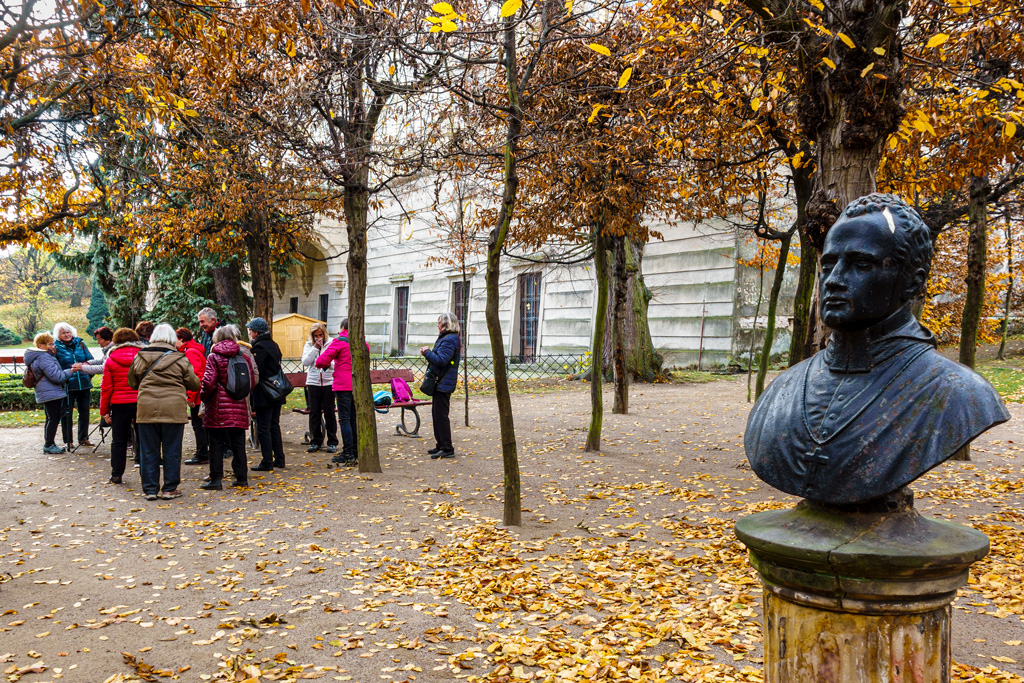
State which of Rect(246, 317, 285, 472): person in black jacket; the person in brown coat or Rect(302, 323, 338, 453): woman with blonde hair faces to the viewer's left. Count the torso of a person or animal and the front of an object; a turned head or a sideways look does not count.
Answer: the person in black jacket

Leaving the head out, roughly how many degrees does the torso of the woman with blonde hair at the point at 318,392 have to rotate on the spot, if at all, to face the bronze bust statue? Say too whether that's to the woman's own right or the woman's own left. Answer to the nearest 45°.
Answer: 0° — they already face it

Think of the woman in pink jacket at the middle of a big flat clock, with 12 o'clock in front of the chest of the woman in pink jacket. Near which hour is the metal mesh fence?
The metal mesh fence is roughly at 4 o'clock from the woman in pink jacket.

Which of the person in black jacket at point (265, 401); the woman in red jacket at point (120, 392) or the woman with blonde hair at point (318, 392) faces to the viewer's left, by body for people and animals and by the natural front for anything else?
the person in black jacket

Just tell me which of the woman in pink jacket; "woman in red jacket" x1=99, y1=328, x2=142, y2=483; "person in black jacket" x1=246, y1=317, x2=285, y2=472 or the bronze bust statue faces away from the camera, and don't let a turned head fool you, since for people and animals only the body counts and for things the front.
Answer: the woman in red jacket

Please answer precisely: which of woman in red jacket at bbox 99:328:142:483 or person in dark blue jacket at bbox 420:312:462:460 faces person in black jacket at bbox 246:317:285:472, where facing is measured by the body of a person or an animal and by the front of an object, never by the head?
person in dark blue jacket at bbox 420:312:462:460

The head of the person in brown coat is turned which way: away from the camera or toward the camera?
away from the camera

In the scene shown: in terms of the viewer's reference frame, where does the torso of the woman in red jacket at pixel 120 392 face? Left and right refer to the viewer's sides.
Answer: facing away from the viewer

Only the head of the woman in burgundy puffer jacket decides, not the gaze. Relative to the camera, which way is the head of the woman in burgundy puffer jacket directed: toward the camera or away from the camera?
away from the camera

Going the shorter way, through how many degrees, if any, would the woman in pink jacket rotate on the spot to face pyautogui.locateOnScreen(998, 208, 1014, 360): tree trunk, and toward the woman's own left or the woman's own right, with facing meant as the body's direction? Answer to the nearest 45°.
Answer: approximately 135° to the woman's own right

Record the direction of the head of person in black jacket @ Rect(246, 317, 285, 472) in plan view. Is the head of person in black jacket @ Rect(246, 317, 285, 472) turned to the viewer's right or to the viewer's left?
to the viewer's left

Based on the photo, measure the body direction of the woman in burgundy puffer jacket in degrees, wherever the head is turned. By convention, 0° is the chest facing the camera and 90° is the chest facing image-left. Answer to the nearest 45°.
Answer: approximately 135°

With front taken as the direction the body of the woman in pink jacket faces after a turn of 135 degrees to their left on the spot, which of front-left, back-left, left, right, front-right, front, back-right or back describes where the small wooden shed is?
back-left

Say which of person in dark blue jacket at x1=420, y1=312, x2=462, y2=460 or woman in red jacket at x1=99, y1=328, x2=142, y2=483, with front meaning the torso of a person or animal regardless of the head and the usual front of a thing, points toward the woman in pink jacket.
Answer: the person in dark blue jacket

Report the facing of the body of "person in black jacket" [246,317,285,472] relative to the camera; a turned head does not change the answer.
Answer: to the viewer's left

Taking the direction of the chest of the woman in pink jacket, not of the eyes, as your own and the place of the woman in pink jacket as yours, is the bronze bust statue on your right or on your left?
on your left

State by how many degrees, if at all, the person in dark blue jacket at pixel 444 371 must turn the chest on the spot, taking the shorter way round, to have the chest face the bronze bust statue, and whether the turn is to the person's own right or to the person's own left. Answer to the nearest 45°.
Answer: approximately 90° to the person's own left
